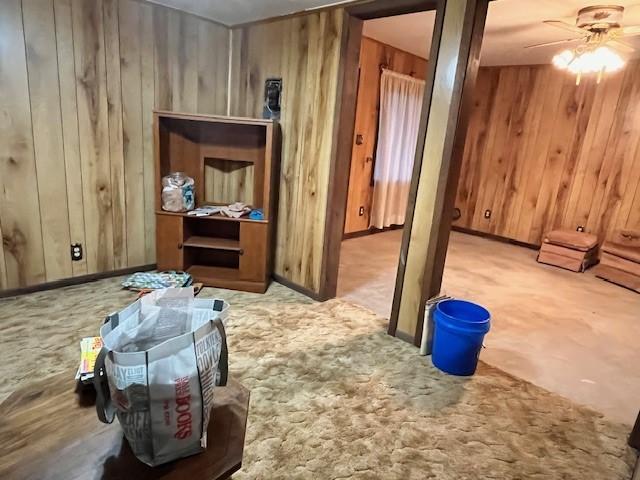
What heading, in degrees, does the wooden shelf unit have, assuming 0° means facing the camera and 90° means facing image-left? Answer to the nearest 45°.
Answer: approximately 45°

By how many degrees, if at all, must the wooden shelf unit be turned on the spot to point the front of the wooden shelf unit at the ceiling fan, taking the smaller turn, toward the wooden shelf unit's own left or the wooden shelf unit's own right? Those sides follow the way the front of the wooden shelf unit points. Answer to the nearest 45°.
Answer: approximately 135° to the wooden shelf unit's own left

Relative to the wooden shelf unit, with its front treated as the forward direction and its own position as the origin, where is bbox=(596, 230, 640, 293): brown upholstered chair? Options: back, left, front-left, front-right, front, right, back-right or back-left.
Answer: back-left

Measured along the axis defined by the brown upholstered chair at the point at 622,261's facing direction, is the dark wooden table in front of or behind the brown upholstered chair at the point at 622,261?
in front

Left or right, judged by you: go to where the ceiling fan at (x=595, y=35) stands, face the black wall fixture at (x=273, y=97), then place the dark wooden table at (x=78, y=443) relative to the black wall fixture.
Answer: left

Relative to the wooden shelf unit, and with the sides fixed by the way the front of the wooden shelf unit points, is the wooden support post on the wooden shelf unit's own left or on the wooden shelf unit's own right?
on the wooden shelf unit's own left

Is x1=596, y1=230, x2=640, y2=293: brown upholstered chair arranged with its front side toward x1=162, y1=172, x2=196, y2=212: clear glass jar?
yes

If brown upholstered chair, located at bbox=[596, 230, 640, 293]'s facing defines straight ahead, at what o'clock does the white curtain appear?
The white curtain is roughly at 1 o'clock from the brown upholstered chair.

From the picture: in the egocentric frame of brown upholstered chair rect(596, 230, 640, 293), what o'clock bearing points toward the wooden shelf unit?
The wooden shelf unit is roughly at 12 o'clock from the brown upholstered chair.

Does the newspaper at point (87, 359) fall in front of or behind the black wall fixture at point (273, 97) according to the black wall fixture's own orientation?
in front

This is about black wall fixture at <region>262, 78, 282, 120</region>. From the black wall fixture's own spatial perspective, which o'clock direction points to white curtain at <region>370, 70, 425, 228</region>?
The white curtain is roughly at 6 o'clock from the black wall fixture.
